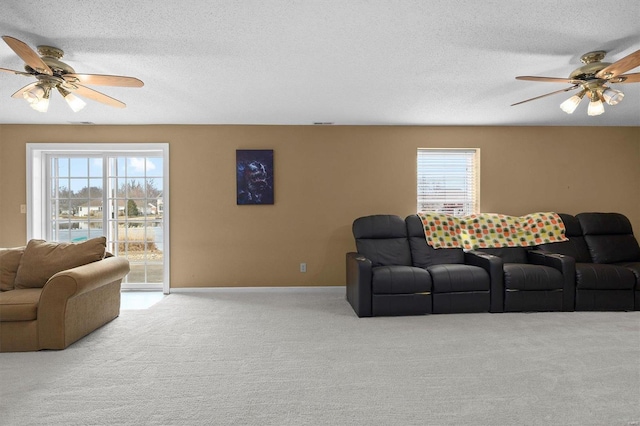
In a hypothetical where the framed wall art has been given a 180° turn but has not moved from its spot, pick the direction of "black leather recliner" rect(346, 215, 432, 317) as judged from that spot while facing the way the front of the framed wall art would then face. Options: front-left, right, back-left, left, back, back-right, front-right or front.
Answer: back-right

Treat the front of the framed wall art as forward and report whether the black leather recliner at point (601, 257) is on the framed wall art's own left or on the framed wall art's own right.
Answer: on the framed wall art's own left

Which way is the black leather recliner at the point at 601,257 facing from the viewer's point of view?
toward the camera

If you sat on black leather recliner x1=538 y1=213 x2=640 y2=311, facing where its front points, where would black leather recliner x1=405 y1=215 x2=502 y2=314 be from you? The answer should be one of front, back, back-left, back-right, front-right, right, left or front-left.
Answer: front-right

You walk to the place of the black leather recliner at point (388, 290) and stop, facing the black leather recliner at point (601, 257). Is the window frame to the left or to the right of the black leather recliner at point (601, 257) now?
left

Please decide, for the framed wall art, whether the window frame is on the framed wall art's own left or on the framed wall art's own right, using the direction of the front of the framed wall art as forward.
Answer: on the framed wall art's own left

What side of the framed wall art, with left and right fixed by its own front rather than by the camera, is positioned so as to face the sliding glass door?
right

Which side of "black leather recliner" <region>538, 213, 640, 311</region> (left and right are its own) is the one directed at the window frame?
right

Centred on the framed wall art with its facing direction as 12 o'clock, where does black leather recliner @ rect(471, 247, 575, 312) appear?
The black leather recliner is roughly at 10 o'clock from the framed wall art.

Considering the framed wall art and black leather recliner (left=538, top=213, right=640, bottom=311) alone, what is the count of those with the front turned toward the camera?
2
